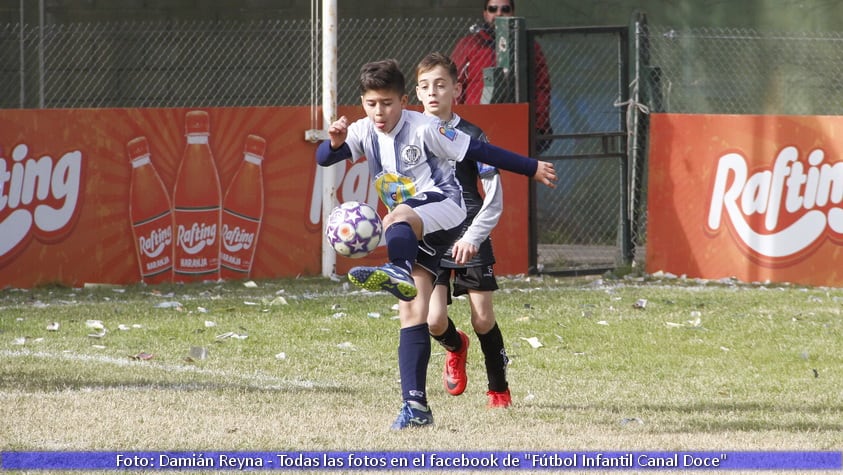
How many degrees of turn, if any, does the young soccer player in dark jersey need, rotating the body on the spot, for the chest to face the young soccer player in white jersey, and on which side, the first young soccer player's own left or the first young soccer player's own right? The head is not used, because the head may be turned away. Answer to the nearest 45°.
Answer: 0° — they already face them

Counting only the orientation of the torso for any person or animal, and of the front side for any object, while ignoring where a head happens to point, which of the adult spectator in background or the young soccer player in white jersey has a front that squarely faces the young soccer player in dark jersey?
the adult spectator in background

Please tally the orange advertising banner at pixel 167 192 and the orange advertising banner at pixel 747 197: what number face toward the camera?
2

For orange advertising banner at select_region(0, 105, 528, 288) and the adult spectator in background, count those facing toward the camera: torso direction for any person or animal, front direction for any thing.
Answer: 2

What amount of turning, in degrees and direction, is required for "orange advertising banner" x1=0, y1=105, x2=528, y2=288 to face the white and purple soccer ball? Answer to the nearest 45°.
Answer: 0° — it already faces it

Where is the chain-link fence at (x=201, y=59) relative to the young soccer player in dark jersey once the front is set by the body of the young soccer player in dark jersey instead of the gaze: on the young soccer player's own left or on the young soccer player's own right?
on the young soccer player's own right

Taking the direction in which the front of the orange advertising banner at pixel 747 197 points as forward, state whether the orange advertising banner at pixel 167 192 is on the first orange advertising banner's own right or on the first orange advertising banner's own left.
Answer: on the first orange advertising banner's own right

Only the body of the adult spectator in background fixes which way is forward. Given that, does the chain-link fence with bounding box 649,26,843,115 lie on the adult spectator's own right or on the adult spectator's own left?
on the adult spectator's own left

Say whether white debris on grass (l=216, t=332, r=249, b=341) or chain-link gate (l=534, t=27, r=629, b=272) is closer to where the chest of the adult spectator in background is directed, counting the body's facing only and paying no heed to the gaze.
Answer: the white debris on grass

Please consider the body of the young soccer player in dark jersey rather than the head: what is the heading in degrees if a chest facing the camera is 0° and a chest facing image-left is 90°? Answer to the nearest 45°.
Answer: approximately 45°
